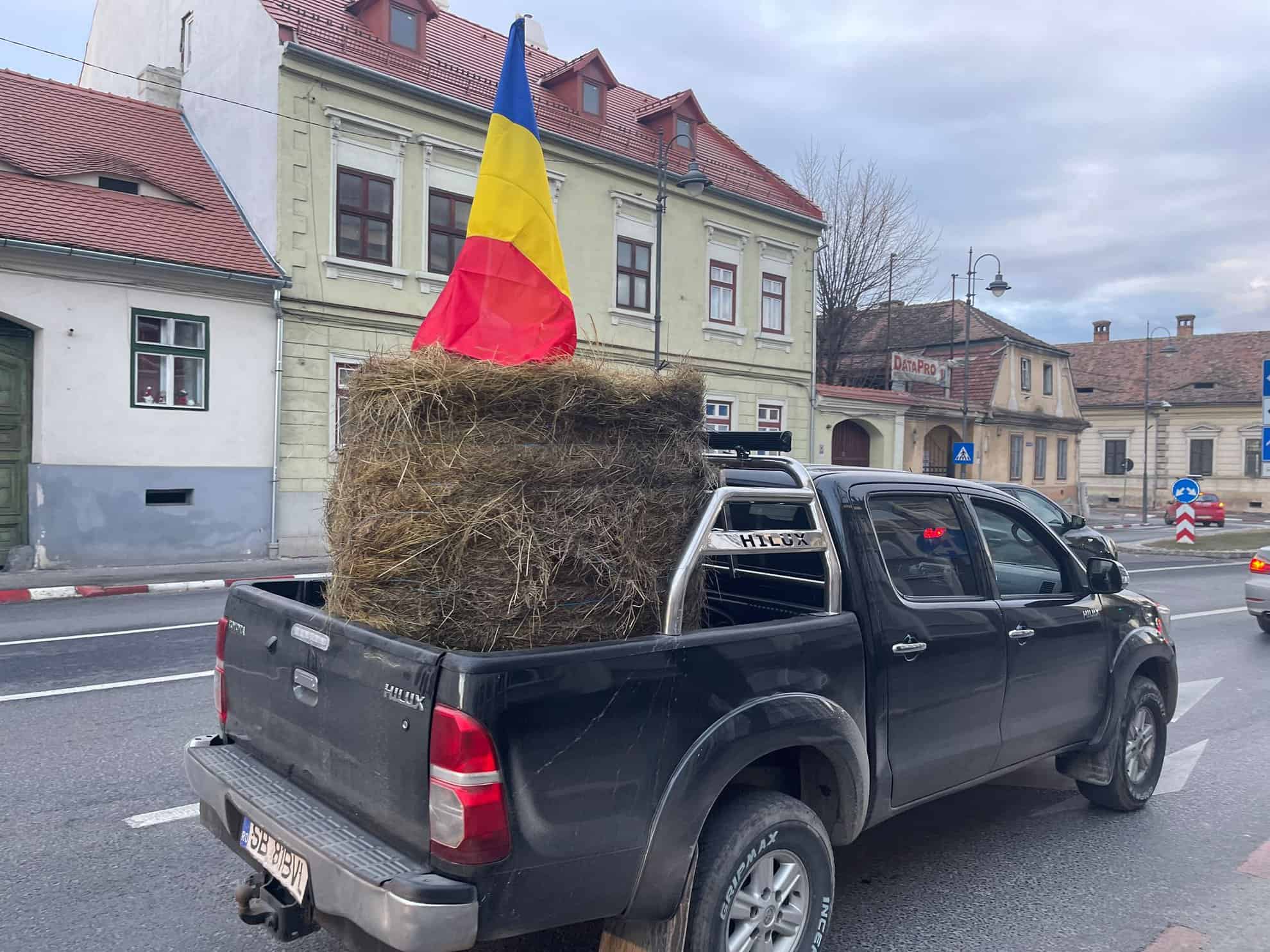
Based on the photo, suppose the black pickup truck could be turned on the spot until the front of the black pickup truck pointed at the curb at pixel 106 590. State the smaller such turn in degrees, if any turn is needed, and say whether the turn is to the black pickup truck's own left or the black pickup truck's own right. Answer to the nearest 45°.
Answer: approximately 90° to the black pickup truck's own left

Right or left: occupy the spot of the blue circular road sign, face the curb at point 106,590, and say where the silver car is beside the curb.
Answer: left

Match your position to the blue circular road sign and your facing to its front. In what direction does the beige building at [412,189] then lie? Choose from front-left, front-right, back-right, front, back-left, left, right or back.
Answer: front-right

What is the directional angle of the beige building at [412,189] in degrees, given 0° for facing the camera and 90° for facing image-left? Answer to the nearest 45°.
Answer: approximately 315°

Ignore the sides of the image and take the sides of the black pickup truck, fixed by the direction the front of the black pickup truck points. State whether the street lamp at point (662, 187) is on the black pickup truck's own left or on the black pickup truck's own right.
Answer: on the black pickup truck's own left

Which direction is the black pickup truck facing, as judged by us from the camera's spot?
facing away from the viewer and to the right of the viewer

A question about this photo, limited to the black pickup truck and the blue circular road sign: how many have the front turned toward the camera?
1

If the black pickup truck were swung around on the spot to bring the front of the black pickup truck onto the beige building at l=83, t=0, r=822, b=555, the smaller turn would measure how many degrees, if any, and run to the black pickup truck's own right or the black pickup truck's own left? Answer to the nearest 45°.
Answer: approximately 45° to the black pickup truck's own left

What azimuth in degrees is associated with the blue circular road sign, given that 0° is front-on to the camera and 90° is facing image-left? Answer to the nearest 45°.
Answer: approximately 0°

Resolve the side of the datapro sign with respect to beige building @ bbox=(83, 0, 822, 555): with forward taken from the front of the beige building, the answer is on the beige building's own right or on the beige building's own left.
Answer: on the beige building's own left

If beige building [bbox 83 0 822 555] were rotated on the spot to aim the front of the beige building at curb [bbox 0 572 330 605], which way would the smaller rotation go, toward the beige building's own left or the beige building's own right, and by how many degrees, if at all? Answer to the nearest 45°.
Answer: approximately 90° to the beige building's own right

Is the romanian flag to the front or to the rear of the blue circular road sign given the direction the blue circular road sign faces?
to the front

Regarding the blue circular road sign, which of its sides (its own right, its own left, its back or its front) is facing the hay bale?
front

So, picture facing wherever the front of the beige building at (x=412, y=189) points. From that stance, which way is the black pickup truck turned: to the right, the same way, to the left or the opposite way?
to the left

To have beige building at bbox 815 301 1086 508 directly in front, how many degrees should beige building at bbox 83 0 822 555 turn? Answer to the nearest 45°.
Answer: approximately 90° to its left
